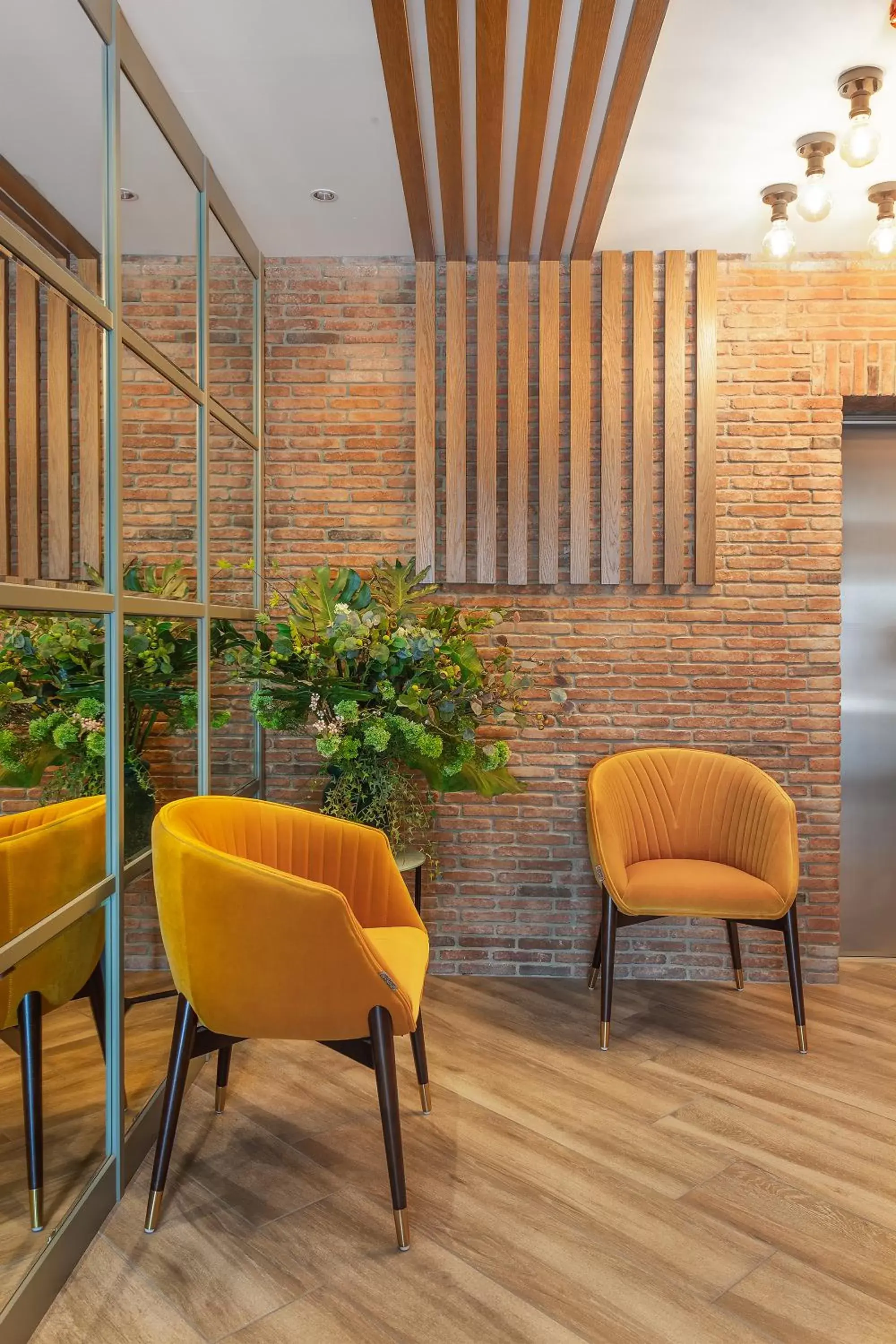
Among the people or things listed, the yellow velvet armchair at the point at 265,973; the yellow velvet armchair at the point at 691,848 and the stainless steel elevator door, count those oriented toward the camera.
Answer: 2

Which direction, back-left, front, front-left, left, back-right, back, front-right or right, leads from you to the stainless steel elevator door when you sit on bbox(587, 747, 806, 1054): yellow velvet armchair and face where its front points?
back-left

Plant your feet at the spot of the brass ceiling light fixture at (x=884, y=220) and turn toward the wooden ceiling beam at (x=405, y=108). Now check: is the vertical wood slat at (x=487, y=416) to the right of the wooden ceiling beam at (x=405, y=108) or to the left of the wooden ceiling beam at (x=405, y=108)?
right

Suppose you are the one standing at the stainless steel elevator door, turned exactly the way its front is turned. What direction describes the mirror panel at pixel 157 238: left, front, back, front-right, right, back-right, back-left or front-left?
front-right

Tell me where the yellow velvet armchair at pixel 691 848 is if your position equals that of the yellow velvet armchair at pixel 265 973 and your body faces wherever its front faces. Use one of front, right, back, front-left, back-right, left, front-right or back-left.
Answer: front-left

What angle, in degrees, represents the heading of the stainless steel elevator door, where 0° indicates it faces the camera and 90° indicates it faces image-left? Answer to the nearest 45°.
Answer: approximately 0°

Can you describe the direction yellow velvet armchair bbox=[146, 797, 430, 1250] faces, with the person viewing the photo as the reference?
facing to the right of the viewer

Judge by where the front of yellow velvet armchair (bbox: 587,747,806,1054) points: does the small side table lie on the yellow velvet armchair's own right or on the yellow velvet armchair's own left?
on the yellow velvet armchair's own right

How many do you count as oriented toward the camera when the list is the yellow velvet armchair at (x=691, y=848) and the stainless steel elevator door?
2

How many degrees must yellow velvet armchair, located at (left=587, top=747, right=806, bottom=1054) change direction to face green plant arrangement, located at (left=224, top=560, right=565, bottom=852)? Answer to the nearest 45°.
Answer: approximately 45° to its right
